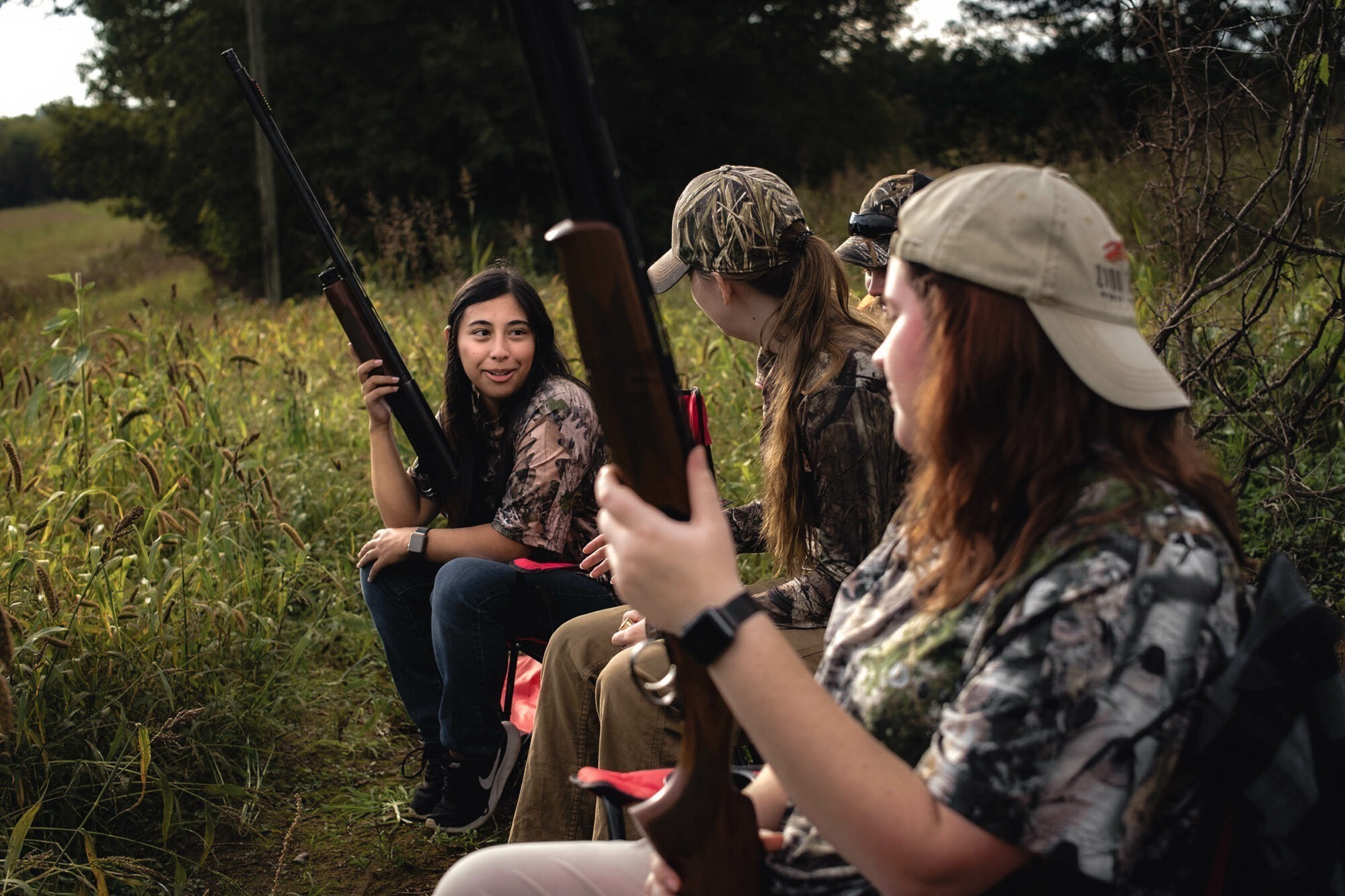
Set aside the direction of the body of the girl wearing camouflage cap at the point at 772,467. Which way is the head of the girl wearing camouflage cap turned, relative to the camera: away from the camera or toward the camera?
away from the camera

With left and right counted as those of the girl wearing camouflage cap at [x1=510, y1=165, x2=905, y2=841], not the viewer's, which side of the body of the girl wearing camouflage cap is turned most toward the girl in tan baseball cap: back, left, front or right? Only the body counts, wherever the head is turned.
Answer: left

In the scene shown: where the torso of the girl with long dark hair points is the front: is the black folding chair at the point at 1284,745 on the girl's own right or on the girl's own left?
on the girl's own left

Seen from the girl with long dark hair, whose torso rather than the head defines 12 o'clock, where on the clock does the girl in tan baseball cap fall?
The girl in tan baseball cap is roughly at 10 o'clock from the girl with long dark hair.

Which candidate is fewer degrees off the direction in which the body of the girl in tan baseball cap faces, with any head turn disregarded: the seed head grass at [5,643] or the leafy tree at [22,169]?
the seed head grass

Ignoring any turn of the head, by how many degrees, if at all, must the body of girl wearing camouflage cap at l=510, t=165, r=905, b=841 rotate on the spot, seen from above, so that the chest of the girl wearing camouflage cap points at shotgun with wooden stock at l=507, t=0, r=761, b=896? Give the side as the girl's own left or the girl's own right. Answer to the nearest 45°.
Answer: approximately 90° to the girl's own left

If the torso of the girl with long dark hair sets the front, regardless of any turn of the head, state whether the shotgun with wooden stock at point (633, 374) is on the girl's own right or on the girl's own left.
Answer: on the girl's own left

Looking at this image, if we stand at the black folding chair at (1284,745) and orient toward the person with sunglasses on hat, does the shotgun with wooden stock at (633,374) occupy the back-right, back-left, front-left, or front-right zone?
front-left

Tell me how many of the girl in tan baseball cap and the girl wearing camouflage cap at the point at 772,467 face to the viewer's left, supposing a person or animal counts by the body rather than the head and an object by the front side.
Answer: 2

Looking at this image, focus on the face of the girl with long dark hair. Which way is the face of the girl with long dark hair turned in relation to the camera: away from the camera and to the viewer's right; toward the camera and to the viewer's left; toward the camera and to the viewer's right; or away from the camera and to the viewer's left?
toward the camera and to the viewer's right

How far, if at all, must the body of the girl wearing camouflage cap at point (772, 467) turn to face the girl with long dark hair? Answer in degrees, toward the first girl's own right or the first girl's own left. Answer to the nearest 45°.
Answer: approximately 45° to the first girl's own right

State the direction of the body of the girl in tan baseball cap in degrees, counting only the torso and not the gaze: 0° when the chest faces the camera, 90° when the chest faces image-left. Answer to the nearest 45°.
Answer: approximately 90°

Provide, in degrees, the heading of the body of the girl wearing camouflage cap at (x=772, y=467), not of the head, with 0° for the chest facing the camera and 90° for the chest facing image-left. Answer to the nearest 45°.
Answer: approximately 90°
